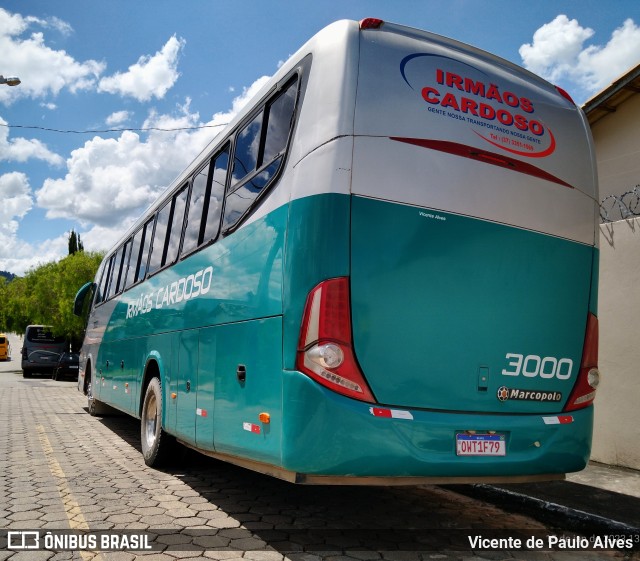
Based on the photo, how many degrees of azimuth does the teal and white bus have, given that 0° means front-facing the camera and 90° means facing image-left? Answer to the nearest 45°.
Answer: approximately 135°

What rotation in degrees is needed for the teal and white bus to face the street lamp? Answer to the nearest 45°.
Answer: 0° — it already faces it
